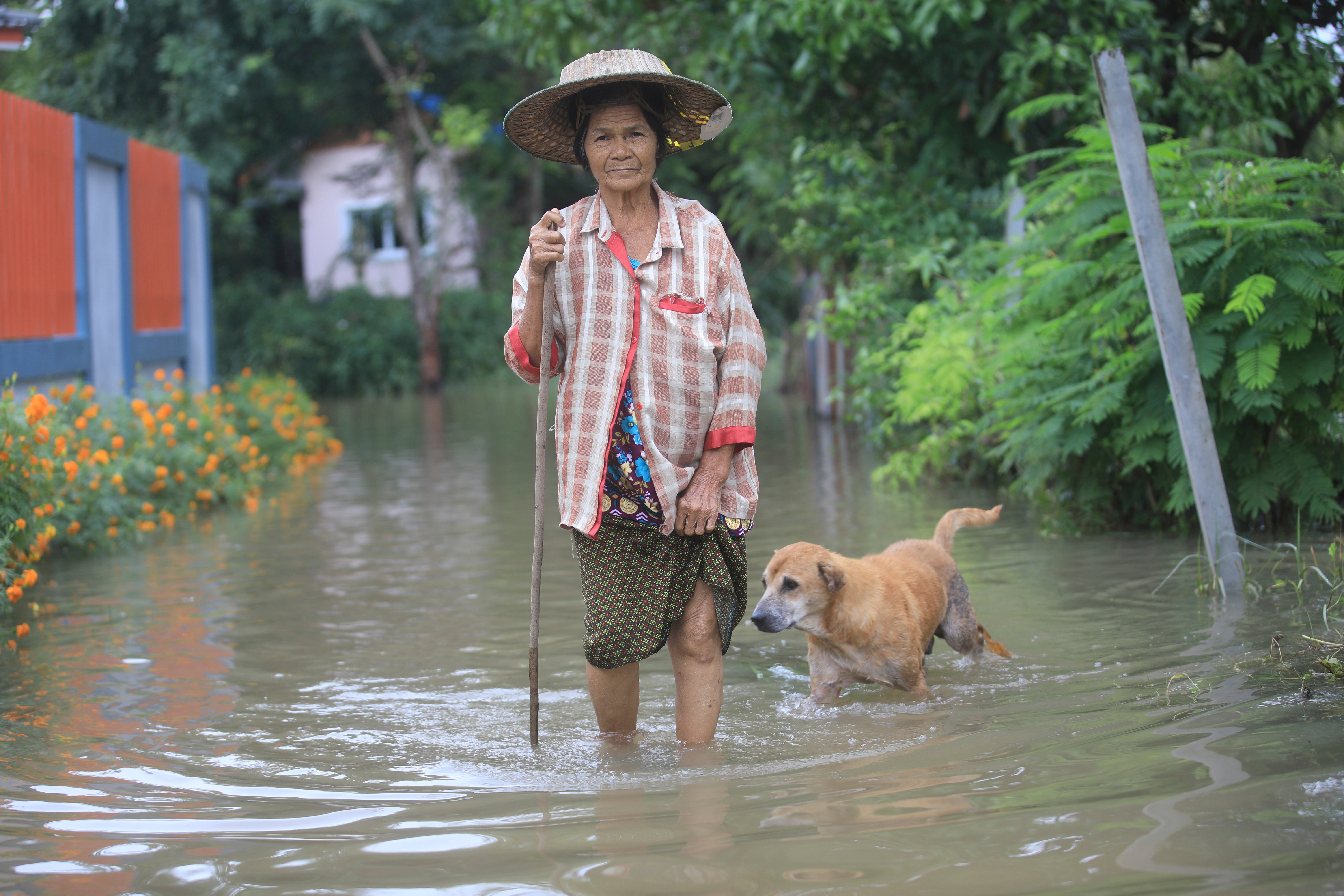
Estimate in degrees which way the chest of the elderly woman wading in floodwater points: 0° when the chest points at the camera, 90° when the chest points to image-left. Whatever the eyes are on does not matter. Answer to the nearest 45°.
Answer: approximately 0°

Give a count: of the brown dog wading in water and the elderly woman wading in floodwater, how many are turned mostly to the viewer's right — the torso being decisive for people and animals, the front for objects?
0

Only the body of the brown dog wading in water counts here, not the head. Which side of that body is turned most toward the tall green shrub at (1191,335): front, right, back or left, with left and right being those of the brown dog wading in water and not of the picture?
back

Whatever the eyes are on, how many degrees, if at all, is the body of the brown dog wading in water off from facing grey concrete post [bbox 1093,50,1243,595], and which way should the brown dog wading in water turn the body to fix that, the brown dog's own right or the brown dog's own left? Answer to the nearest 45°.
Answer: approximately 180°

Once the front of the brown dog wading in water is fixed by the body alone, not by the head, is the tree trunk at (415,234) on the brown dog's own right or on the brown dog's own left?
on the brown dog's own right

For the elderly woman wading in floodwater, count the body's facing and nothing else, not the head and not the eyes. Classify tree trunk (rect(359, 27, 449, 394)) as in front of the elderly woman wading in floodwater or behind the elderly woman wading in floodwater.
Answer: behind

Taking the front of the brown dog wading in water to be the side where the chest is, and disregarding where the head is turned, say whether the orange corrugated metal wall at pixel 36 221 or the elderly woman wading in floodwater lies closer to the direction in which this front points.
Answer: the elderly woman wading in floodwater

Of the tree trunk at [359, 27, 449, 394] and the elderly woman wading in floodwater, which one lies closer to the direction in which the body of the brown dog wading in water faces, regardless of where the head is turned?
the elderly woman wading in floodwater

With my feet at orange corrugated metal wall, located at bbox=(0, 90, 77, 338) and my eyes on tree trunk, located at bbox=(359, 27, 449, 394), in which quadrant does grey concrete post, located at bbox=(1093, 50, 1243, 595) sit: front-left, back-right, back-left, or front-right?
back-right

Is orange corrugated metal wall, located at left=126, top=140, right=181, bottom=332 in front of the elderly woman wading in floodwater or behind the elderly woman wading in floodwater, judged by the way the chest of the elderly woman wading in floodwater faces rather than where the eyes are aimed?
behind

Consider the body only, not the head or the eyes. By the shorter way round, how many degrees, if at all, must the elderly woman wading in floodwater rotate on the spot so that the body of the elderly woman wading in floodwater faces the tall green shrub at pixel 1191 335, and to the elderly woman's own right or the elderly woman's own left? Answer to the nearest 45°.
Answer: approximately 135° to the elderly woman's own left
